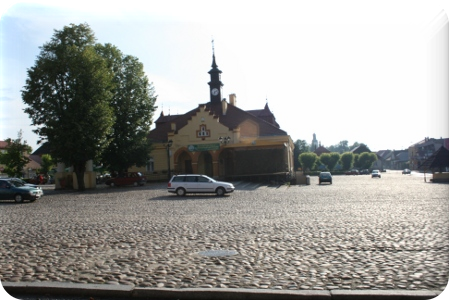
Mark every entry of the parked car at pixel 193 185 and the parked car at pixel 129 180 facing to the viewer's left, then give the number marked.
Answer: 1

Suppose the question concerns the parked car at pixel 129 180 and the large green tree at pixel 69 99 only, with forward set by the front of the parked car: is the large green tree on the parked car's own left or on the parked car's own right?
on the parked car's own left

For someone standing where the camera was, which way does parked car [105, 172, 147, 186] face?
facing to the left of the viewer

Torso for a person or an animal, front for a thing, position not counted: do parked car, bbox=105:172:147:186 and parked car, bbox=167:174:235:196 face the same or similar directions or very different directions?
very different directions

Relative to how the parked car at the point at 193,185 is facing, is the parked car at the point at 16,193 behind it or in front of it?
behind

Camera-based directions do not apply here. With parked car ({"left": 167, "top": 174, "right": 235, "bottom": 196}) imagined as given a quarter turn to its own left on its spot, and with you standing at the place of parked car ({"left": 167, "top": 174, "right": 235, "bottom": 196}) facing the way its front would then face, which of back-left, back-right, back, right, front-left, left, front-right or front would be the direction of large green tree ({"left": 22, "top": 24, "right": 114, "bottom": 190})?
front-left

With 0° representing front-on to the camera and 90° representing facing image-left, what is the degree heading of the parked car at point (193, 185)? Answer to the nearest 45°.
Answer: approximately 270°

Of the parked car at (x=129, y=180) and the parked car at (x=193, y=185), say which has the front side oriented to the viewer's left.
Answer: the parked car at (x=129, y=180)
